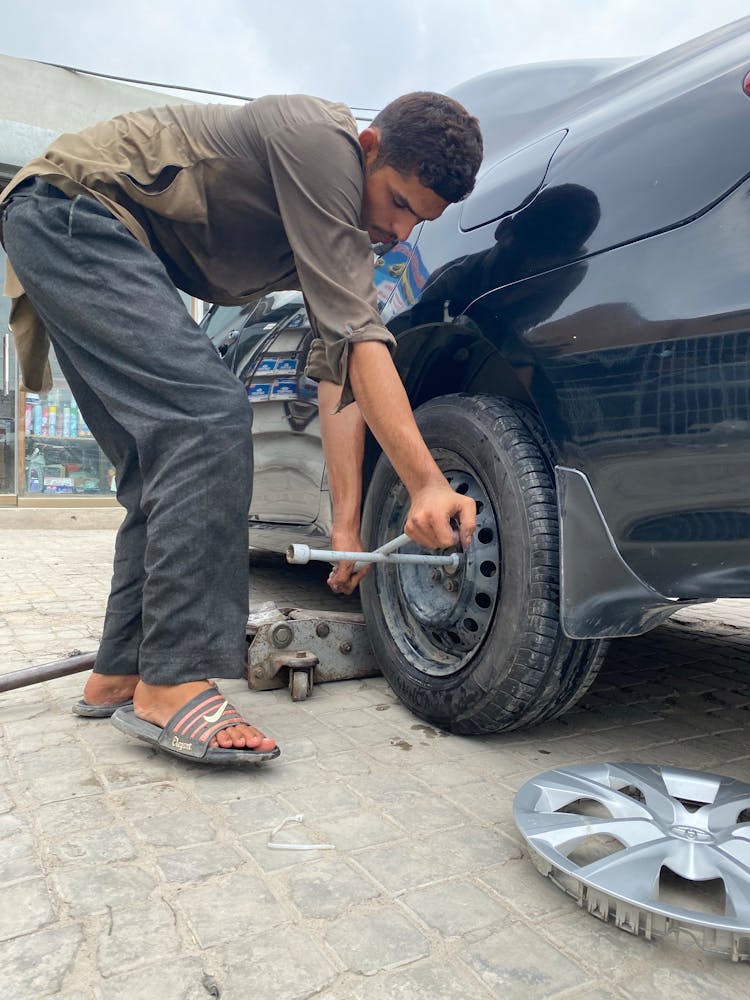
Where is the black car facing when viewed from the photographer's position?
facing away from the viewer and to the left of the viewer

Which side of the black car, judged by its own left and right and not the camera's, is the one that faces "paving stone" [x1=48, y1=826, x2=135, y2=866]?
left

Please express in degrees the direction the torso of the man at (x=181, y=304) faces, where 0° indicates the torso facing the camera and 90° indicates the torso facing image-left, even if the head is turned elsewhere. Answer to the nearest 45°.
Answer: approximately 270°

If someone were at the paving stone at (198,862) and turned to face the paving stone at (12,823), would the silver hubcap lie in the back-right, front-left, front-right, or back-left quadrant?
back-right

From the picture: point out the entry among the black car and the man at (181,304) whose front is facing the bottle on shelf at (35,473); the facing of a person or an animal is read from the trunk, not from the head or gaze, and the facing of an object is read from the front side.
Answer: the black car

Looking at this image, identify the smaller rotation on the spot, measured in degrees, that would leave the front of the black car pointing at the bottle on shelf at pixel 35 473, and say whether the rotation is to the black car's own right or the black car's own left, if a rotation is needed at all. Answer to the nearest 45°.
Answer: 0° — it already faces it

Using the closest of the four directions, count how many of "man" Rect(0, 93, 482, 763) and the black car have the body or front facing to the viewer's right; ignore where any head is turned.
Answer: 1
